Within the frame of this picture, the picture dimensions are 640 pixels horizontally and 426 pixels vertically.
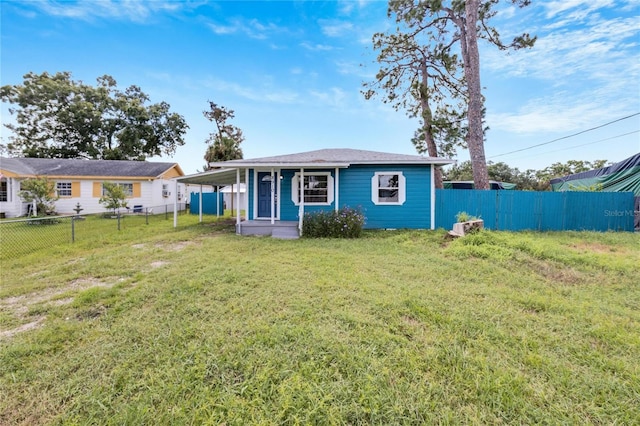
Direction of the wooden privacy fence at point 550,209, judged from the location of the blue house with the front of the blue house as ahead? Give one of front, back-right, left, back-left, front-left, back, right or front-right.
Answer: left

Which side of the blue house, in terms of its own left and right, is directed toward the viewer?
front

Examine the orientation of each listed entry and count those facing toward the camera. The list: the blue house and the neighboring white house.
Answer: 2

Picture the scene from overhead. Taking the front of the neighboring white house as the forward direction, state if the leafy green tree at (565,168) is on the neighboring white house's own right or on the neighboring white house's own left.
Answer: on the neighboring white house's own left

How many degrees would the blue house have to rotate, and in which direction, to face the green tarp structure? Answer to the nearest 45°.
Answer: approximately 90° to its left

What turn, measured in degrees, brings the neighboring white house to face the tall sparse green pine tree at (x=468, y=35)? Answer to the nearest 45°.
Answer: approximately 45° to its left

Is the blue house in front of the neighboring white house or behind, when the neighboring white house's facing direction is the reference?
in front

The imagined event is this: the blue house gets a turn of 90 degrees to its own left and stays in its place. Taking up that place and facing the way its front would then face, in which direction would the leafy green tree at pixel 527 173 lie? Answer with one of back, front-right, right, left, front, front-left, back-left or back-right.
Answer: front-left

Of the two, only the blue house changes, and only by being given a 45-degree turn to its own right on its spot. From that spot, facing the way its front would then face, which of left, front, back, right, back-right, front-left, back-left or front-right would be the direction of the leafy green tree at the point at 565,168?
back

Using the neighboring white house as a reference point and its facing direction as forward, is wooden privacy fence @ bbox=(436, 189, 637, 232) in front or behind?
in front

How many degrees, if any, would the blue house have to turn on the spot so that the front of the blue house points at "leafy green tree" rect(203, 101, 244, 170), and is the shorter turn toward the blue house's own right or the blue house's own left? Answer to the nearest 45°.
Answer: approximately 135° to the blue house's own right

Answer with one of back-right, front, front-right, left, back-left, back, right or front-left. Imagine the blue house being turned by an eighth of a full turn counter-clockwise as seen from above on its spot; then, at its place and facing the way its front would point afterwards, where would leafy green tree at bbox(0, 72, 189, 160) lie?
back

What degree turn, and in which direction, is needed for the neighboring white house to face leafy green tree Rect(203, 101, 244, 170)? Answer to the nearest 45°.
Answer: approximately 90° to its left

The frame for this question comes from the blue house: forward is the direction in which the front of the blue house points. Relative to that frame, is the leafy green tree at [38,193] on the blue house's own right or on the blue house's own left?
on the blue house's own right
